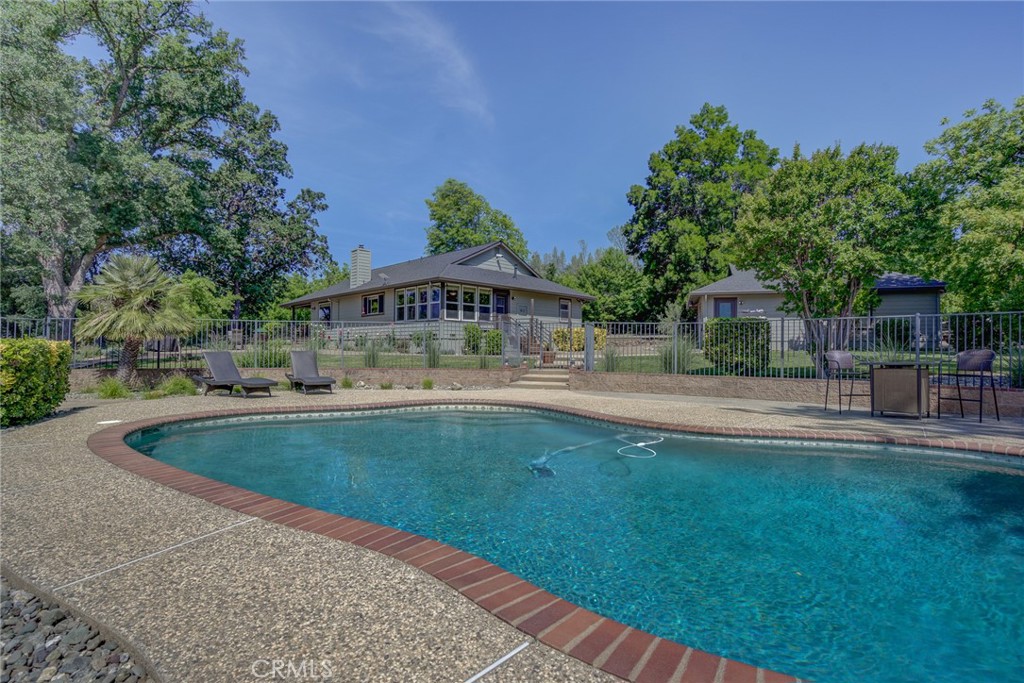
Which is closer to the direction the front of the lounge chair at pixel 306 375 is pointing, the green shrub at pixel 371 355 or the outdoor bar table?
the outdoor bar table

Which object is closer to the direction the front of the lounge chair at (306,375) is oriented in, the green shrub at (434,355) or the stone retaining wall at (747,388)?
the stone retaining wall

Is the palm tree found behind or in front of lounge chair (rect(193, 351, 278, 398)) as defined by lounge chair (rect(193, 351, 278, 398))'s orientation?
behind

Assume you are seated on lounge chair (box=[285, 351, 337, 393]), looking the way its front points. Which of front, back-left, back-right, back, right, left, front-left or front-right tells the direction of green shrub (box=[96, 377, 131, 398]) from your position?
back-right

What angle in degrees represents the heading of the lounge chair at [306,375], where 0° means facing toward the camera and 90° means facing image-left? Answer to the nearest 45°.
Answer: approximately 315°
